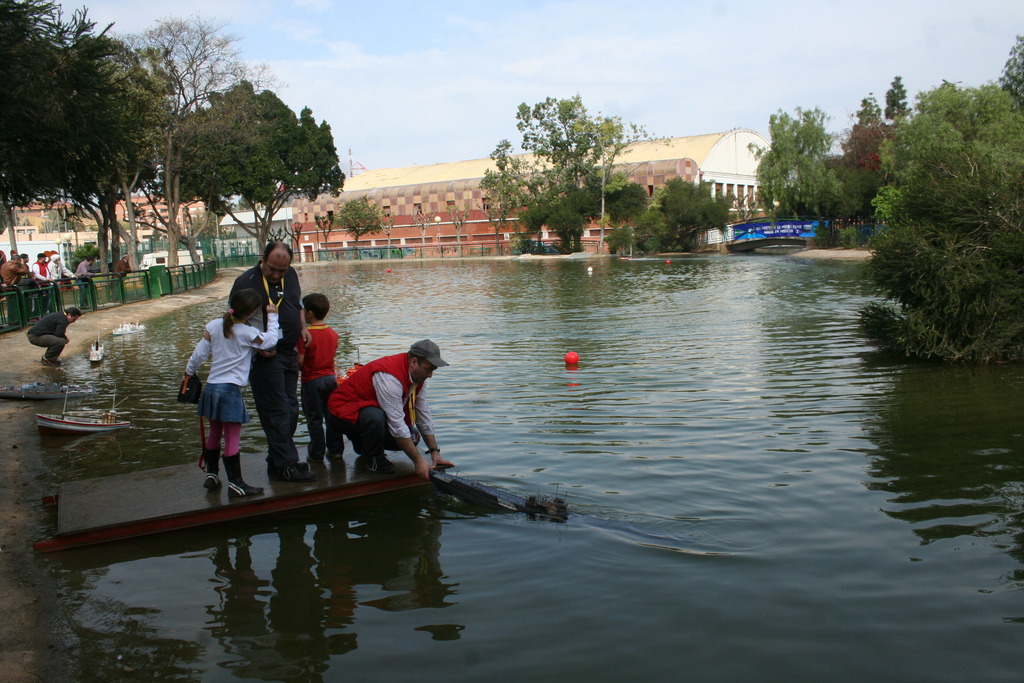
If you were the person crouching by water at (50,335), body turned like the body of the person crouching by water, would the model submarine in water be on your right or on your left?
on your right

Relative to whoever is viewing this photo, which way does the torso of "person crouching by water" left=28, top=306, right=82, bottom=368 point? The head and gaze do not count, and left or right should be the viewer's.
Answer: facing to the right of the viewer

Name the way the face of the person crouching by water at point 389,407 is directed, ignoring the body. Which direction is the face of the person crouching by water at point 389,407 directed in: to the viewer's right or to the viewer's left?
to the viewer's right

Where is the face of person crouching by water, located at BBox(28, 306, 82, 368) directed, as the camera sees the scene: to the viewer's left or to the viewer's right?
to the viewer's right

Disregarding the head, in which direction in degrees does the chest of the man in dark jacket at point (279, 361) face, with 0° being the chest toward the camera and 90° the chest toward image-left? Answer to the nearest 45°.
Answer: approximately 315°
